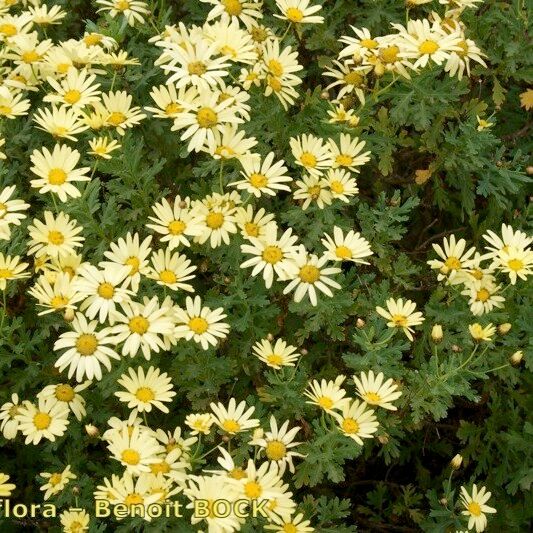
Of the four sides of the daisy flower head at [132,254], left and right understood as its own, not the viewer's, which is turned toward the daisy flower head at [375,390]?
left

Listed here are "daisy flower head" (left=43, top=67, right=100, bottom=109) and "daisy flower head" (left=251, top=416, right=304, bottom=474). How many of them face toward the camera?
2

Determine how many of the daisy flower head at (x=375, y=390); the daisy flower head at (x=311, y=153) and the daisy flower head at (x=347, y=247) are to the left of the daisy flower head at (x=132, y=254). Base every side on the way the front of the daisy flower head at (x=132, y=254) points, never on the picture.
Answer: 3

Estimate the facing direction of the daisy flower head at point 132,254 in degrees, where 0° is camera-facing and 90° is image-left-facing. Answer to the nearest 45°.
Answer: approximately 0°
